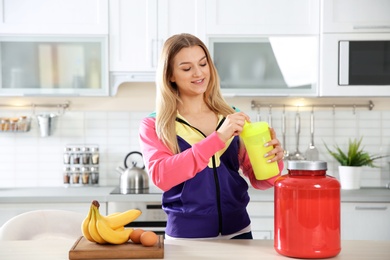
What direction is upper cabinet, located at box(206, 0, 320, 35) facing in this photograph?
toward the camera

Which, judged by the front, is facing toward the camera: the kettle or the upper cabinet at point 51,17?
the upper cabinet

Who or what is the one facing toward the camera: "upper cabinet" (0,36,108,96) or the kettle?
the upper cabinet

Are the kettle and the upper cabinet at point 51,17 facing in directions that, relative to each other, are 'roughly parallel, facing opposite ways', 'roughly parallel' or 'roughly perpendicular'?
roughly perpendicular

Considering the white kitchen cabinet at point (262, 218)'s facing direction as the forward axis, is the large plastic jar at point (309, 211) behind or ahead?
ahead

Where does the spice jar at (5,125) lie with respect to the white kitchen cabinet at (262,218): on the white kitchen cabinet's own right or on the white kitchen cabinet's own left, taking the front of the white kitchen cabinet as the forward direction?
on the white kitchen cabinet's own right

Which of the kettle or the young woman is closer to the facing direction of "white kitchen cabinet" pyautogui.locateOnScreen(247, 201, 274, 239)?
the young woman

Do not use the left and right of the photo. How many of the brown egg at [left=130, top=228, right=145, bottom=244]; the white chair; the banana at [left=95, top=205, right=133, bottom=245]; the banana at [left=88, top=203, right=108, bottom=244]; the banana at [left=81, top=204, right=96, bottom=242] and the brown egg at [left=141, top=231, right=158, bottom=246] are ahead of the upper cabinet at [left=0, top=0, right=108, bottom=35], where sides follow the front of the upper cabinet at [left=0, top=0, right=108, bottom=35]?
6

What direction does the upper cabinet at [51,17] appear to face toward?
toward the camera

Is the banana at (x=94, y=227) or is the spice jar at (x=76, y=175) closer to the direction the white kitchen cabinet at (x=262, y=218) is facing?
the banana

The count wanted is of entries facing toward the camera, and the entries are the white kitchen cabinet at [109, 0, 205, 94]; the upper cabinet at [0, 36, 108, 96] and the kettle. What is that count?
2

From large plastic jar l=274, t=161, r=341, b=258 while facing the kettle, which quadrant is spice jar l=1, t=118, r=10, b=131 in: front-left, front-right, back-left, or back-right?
front-left

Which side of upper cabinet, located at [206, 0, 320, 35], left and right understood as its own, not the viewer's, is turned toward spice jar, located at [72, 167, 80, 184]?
right

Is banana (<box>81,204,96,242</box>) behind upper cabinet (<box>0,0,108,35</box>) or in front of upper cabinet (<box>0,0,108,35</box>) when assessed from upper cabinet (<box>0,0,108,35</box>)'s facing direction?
in front
